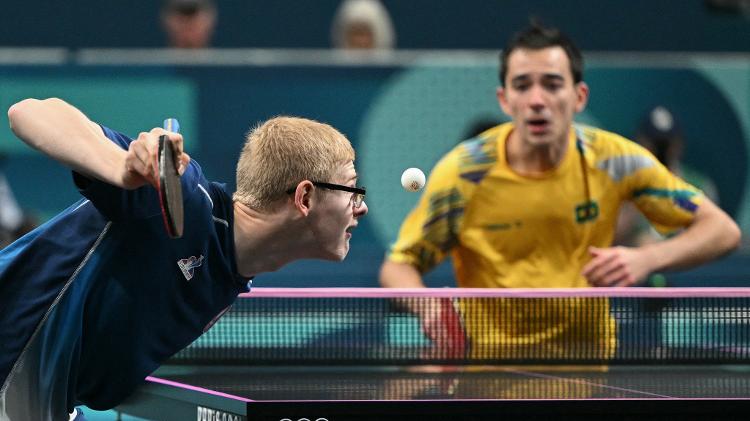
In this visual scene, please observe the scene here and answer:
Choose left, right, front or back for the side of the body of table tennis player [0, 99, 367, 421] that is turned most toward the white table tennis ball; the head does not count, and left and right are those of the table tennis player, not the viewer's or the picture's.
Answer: front

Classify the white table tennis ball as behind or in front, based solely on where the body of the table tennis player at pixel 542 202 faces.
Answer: in front

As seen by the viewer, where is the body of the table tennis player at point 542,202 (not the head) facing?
toward the camera

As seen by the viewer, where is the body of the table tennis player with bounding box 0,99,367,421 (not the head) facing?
to the viewer's right

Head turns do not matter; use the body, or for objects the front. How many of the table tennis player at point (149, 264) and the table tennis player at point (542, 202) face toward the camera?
1

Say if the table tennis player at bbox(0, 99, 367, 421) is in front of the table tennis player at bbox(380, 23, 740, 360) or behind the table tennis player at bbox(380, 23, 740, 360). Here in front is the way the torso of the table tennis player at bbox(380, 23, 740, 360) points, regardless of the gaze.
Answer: in front
